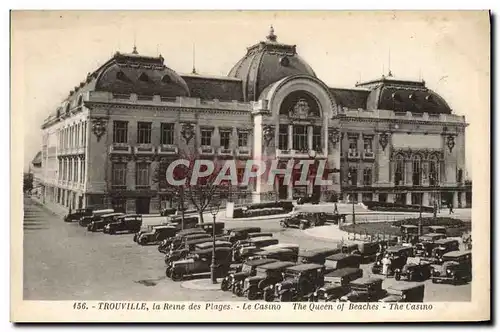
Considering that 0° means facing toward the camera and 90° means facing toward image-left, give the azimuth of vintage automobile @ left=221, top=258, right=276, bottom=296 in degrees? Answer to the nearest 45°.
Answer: approximately 45°

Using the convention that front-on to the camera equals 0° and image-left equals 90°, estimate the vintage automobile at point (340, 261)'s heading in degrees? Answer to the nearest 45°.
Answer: approximately 45°

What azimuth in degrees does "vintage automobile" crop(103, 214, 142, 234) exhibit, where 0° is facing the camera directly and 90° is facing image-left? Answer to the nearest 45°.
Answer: approximately 45°

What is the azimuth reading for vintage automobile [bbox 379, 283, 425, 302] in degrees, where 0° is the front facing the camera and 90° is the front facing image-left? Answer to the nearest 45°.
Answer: approximately 45°

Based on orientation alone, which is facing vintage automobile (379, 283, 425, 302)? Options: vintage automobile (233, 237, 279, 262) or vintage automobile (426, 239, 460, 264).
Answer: vintage automobile (426, 239, 460, 264)

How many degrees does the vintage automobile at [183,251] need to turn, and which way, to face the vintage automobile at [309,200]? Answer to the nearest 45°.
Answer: approximately 135° to its right
